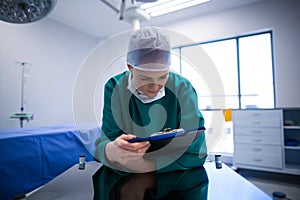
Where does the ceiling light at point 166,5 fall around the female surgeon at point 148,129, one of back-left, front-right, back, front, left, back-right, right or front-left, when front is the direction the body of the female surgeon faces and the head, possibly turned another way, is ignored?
back

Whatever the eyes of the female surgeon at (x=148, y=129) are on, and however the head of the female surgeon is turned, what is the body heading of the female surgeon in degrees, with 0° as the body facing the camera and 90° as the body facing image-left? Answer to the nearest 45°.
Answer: approximately 0°
